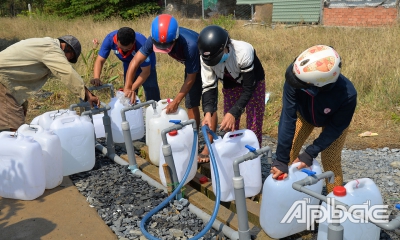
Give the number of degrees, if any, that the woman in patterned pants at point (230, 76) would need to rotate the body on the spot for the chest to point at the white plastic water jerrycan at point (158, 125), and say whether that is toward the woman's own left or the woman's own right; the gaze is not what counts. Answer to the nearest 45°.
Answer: approximately 45° to the woman's own right

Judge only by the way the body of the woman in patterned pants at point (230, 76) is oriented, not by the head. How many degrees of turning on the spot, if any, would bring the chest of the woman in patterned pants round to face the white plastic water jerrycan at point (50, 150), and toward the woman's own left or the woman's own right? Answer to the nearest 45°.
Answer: approximately 45° to the woman's own right

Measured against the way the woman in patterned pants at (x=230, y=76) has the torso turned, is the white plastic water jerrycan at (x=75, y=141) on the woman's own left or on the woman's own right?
on the woman's own right

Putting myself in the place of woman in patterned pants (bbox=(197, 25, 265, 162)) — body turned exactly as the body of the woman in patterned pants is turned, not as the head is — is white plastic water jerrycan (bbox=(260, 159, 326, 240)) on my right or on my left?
on my left

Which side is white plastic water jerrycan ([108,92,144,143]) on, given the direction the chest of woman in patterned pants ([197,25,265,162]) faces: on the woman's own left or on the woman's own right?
on the woman's own right

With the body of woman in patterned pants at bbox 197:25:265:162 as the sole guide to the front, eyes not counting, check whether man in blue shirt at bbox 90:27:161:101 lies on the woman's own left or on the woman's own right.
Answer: on the woman's own right

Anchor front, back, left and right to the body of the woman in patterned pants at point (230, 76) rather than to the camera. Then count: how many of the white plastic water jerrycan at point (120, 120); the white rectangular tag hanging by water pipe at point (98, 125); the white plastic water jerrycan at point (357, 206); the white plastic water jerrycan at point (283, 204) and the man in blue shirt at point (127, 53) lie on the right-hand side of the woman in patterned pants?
3

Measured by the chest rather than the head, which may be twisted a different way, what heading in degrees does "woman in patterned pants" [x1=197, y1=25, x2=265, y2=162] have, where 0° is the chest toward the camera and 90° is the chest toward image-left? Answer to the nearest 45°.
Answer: approximately 45°

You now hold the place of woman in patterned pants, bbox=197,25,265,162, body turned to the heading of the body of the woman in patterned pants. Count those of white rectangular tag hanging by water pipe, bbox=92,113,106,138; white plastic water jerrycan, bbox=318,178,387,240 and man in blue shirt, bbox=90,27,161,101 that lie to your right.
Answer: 2

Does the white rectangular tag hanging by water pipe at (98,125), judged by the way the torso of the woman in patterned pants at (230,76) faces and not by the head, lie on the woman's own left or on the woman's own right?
on the woman's own right

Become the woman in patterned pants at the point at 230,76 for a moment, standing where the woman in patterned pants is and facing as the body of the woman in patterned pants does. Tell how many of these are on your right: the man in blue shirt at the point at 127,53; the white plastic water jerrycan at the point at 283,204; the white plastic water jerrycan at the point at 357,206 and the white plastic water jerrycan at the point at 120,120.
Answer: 2
